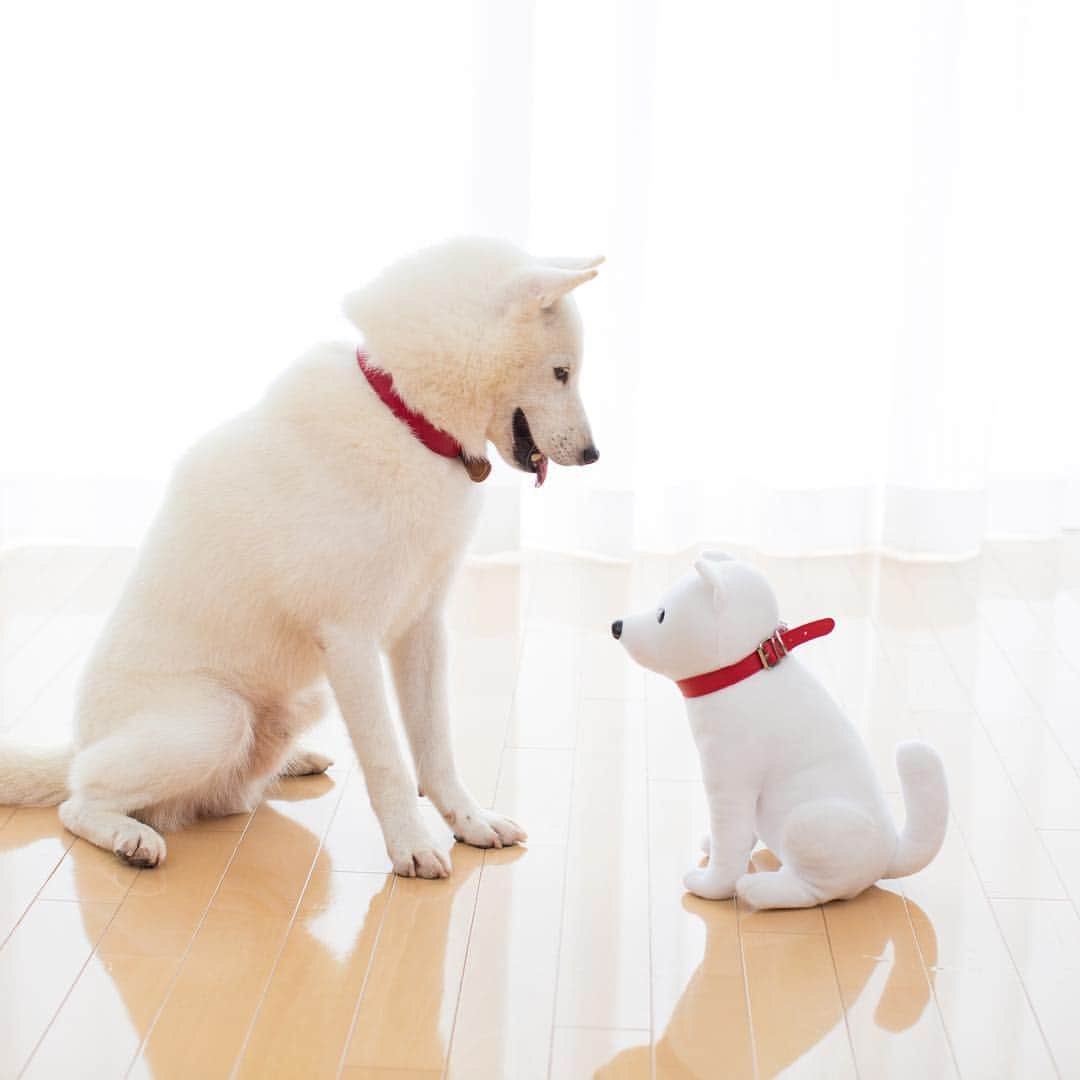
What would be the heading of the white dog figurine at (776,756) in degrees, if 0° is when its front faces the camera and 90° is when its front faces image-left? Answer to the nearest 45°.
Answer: approximately 90°

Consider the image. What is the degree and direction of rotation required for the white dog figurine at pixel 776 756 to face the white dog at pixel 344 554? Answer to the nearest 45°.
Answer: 0° — it already faces it
